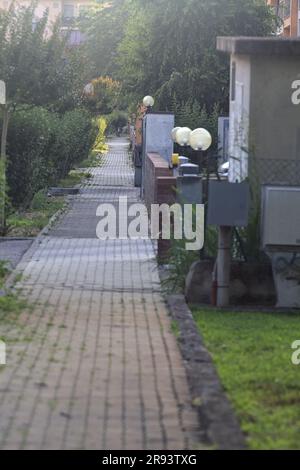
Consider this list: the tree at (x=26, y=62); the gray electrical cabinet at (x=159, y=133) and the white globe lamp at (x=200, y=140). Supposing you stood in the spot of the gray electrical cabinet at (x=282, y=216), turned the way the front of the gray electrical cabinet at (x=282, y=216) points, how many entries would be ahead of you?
0

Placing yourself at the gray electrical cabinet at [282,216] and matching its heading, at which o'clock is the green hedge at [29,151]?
The green hedge is roughly at 5 o'clock from the gray electrical cabinet.

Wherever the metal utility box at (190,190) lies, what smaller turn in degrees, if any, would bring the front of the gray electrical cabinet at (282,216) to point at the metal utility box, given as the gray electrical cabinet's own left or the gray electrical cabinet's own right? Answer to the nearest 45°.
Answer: approximately 135° to the gray electrical cabinet's own right

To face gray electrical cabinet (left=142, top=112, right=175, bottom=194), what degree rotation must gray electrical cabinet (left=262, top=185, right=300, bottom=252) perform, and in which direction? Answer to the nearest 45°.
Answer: approximately 180°

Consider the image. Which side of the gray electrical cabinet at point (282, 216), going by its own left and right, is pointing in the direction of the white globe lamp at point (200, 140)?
back

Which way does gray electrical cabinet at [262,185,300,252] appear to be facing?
toward the camera
